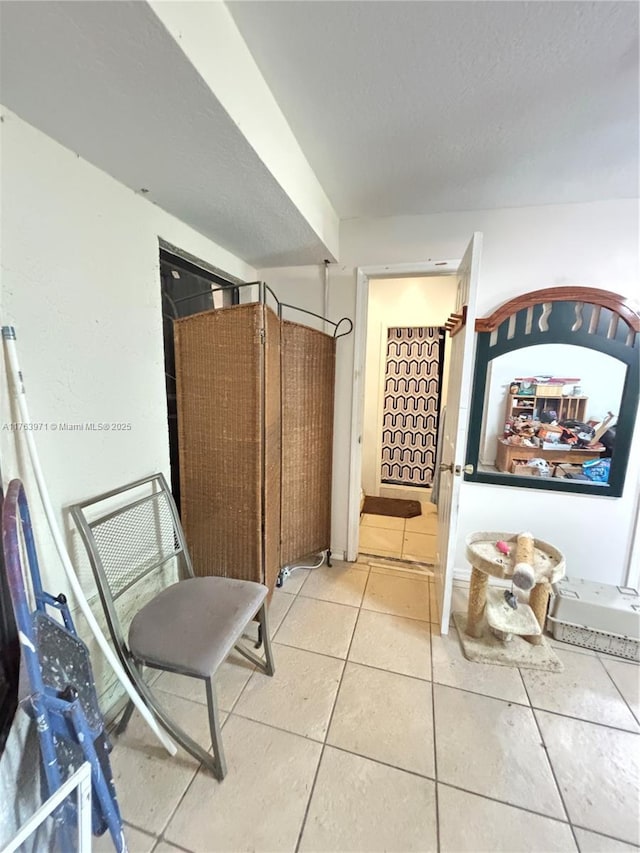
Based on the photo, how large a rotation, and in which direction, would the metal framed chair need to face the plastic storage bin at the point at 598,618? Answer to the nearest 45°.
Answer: approximately 45° to its left

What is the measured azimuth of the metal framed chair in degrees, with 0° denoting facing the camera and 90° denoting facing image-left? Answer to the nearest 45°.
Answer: approximately 315°

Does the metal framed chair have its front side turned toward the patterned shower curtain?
no

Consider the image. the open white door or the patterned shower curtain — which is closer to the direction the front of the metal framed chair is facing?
the open white door

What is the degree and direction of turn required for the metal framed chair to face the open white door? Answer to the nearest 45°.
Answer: approximately 45° to its left
